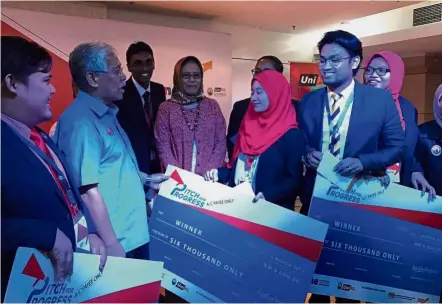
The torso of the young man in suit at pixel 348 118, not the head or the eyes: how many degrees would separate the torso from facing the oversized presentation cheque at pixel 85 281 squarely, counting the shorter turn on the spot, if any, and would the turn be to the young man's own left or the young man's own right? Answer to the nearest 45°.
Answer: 0° — they already face it

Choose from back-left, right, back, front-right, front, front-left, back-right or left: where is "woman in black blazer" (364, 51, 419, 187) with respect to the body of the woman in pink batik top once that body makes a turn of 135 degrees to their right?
back-right

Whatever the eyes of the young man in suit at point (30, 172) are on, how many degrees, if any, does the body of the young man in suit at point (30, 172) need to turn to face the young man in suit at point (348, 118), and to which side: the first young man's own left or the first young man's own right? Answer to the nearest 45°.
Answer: approximately 45° to the first young man's own left

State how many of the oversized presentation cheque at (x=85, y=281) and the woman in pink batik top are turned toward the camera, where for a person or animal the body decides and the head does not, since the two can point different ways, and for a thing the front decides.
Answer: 2

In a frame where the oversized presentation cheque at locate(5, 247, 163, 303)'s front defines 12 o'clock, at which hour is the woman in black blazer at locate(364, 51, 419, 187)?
The woman in black blazer is roughly at 8 o'clock from the oversized presentation cheque.

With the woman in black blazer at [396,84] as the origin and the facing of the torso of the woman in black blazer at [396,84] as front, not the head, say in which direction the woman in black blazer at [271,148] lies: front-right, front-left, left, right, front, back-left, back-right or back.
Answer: front

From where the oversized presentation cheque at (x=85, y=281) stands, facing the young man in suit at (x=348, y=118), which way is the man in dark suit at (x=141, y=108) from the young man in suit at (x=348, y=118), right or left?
left

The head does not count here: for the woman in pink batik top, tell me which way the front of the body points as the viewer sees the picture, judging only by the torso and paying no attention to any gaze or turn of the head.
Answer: toward the camera

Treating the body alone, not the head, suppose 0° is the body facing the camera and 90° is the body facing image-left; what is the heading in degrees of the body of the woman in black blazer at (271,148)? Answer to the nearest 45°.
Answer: approximately 45°
